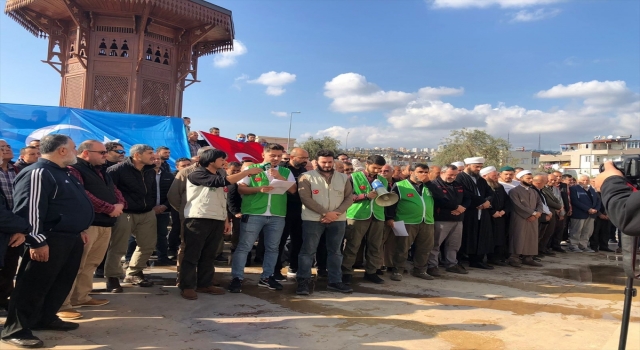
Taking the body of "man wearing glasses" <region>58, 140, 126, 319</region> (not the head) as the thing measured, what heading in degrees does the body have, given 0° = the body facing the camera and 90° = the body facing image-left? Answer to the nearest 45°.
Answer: approximately 315°

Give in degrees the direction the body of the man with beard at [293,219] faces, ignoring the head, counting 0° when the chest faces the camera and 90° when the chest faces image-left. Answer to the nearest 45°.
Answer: approximately 315°

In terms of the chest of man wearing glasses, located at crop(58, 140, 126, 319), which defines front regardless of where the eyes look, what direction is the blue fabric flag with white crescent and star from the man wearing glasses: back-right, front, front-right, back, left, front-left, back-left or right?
back-left

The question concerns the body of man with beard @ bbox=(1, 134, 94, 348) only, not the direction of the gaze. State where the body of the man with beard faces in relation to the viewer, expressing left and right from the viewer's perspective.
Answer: facing to the right of the viewer

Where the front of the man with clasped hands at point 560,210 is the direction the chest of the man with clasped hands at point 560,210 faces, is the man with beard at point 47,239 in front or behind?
in front

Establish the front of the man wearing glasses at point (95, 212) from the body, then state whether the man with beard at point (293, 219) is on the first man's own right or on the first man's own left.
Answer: on the first man's own left

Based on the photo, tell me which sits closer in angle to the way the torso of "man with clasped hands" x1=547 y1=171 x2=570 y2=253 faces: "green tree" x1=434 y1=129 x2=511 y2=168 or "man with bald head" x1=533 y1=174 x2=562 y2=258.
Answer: the man with bald head

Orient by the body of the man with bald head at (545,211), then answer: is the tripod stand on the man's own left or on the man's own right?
on the man's own left
